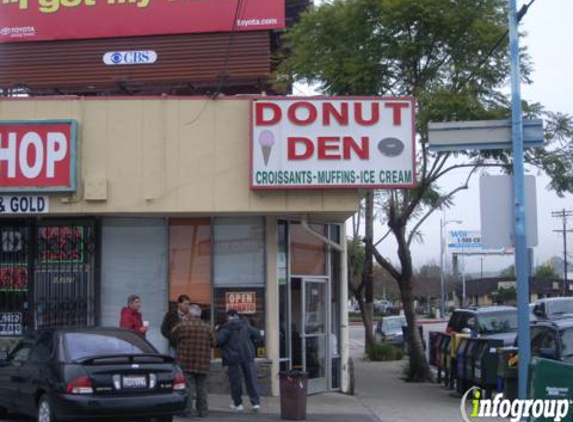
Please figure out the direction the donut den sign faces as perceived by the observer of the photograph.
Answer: facing the viewer

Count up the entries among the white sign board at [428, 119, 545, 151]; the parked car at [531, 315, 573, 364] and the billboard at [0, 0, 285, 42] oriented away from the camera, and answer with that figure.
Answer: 1

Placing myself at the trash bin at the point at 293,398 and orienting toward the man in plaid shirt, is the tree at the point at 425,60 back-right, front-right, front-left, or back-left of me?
back-right

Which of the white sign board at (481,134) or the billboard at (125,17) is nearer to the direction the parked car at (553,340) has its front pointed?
the white sign board

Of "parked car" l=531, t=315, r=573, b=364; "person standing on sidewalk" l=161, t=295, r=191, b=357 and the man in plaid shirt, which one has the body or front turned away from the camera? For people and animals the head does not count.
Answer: the man in plaid shirt

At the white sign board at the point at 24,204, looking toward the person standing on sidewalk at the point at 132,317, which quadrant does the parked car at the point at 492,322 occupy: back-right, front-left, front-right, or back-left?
front-left

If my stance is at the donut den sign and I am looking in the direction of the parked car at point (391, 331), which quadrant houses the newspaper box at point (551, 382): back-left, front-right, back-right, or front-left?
back-right

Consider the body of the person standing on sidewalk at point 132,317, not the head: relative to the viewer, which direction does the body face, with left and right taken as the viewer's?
facing the viewer and to the right of the viewer

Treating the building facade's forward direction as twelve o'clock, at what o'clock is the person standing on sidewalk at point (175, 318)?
The person standing on sidewalk is roughly at 12 o'clock from the building facade.

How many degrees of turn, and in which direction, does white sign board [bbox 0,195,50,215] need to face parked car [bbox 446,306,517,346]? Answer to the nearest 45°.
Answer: approximately 90° to its left

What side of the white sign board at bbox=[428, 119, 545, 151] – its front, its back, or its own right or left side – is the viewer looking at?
back

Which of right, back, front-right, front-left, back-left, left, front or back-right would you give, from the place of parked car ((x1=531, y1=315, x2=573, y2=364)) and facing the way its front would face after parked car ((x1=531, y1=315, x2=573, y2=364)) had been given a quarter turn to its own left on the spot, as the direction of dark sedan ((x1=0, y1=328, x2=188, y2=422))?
back

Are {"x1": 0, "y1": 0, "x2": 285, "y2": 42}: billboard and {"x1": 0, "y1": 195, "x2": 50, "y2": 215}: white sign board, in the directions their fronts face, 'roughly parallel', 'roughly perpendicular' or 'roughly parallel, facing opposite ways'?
roughly parallel

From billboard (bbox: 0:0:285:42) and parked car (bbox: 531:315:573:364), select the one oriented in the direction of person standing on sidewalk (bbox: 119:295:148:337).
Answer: the billboard

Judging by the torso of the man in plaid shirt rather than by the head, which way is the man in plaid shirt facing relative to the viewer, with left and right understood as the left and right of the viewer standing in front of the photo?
facing away from the viewer

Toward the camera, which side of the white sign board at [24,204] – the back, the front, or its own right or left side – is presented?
front
